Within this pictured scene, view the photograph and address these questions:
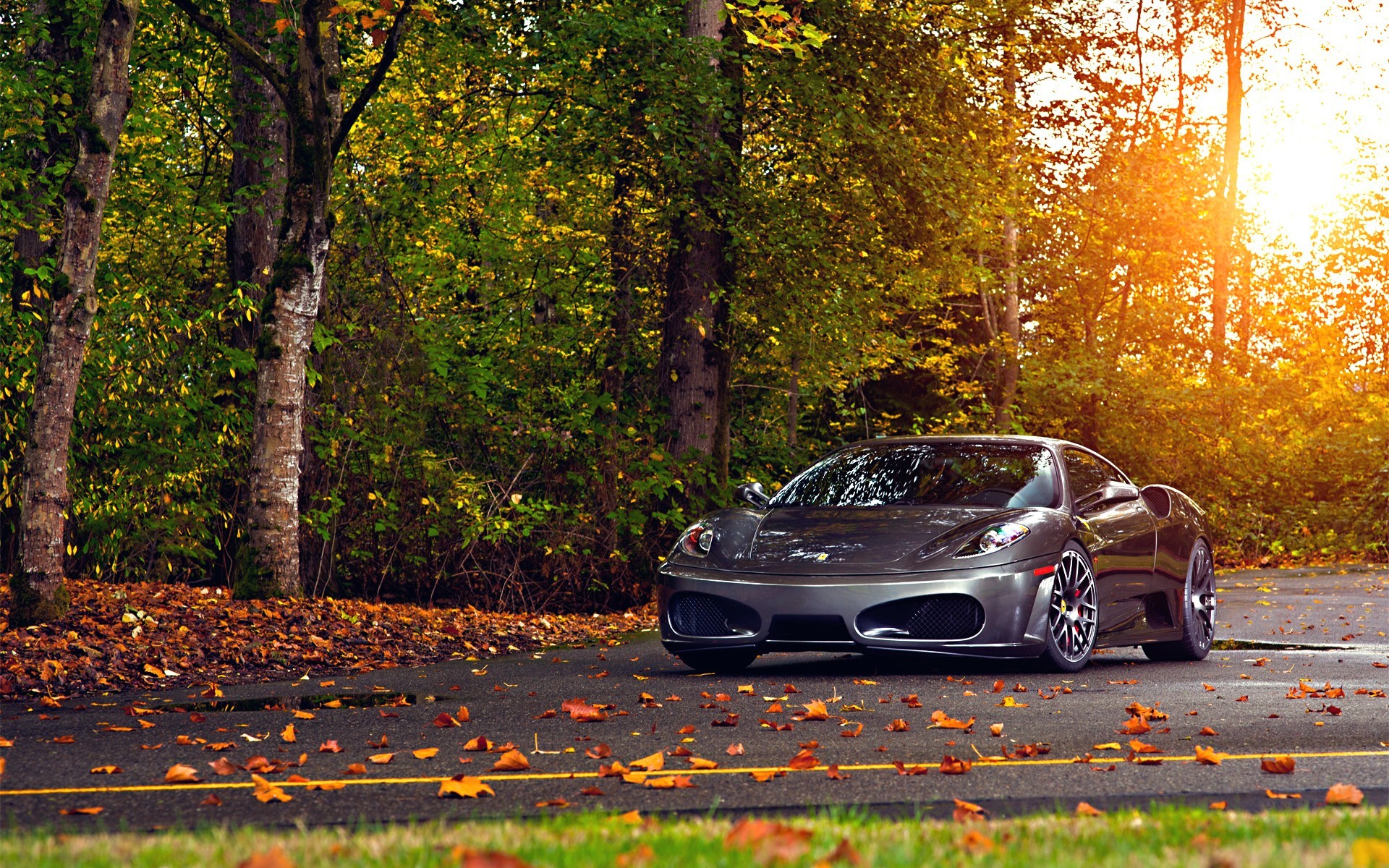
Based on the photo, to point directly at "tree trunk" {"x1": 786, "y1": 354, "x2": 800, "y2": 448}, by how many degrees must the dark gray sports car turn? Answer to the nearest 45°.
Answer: approximately 135° to its right

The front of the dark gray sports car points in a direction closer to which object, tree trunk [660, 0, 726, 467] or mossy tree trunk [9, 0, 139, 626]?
the mossy tree trunk

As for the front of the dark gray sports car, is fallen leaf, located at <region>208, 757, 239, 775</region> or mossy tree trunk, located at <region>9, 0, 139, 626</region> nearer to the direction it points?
the fallen leaf

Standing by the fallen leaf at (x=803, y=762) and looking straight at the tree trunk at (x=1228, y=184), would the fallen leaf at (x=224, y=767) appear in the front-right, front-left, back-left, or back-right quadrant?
back-left

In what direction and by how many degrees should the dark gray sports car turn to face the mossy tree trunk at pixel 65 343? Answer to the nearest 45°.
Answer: approximately 45° to its right

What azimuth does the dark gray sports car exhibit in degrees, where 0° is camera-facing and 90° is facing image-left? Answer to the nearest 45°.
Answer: approximately 45°

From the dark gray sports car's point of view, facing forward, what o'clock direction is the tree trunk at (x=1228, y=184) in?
The tree trunk is roughly at 5 o'clock from the dark gray sports car.

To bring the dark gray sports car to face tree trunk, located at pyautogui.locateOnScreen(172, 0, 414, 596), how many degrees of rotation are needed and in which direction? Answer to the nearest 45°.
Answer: approximately 90° to its right

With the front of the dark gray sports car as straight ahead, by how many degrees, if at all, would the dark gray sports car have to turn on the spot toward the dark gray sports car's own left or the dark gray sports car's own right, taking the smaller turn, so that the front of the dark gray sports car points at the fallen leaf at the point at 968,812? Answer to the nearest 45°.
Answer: approximately 45° to the dark gray sports car's own left

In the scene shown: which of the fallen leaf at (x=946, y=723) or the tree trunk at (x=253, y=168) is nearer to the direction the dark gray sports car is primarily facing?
the fallen leaf

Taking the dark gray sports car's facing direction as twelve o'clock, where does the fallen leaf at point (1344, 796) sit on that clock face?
The fallen leaf is roughly at 10 o'clock from the dark gray sports car.

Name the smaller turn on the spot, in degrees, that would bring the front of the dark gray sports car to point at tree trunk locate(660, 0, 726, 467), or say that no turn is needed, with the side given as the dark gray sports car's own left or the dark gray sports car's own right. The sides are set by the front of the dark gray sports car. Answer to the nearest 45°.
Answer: approximately 135° to the dark gray sports car's own right

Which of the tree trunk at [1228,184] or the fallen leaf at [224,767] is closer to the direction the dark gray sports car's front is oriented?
the fallen leaf

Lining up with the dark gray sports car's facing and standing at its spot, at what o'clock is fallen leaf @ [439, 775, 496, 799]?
The fallen leaf is roughly at 11 o'clock from the dark gray sports car.

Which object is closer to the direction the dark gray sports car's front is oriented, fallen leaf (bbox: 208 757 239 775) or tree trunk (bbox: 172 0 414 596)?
the fallen leaf

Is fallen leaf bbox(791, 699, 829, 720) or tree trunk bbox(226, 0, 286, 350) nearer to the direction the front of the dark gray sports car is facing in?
the fallen leaf

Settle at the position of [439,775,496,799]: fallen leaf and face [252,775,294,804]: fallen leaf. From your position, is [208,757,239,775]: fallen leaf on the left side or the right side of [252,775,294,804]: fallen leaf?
right

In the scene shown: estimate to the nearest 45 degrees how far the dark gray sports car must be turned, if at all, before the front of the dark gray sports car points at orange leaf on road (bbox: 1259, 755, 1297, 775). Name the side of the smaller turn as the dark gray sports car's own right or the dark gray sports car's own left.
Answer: approximately 45° to the dark gray sports car's own left

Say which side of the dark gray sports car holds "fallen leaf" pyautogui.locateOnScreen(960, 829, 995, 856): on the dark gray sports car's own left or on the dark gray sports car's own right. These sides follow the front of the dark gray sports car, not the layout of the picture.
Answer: on the dark gray sports car's own left

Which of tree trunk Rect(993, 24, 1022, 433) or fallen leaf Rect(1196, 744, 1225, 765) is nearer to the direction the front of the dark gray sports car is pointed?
the fallen leaf
